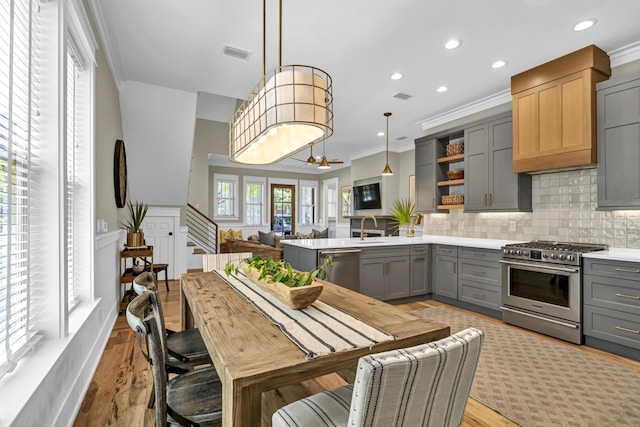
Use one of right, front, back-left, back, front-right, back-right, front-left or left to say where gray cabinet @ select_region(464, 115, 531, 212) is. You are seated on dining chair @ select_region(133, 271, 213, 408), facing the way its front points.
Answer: front

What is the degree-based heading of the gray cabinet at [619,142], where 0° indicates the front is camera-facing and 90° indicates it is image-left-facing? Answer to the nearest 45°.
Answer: approximately 45°

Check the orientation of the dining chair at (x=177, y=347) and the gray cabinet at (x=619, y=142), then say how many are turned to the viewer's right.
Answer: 1

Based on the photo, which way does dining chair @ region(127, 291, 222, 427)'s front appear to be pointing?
to the viewer's right

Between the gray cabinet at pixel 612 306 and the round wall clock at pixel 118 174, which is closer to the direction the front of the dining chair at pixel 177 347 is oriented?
the gray cabinet

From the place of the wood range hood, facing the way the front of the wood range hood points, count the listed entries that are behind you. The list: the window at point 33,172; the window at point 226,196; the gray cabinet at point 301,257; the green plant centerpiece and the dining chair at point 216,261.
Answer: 0

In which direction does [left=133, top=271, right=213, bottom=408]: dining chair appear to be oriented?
to the viewer's right

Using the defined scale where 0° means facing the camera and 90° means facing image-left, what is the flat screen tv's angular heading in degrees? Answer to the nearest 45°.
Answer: approximately 45°

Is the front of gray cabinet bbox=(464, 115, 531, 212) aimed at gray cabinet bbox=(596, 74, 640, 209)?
no

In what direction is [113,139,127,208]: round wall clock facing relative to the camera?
to the viewer's right

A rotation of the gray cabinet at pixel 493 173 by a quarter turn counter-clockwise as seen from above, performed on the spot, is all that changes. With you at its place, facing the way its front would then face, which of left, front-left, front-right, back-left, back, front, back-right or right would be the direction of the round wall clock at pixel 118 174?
right

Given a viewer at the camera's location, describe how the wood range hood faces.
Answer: facing the viewer and to the left of the viewer

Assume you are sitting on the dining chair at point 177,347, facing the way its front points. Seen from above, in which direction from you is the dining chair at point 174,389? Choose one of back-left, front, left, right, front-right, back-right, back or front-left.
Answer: right

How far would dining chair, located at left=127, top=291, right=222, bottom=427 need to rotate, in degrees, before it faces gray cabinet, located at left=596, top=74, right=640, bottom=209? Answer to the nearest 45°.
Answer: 0° — it already faces it

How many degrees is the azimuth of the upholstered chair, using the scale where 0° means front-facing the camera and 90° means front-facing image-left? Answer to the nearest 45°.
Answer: approximately 135°

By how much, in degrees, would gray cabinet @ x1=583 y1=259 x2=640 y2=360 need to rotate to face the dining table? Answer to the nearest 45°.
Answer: approximately 45° to its left

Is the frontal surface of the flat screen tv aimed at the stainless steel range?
no

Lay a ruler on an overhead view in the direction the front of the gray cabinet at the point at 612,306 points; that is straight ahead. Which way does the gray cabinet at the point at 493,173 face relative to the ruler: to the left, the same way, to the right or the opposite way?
the same way
